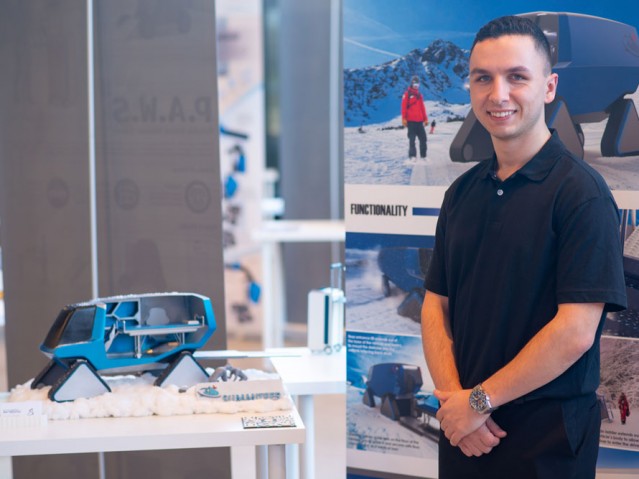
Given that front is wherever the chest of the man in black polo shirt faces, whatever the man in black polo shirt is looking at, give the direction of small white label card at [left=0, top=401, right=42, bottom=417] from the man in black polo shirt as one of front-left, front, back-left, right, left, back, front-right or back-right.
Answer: front-right

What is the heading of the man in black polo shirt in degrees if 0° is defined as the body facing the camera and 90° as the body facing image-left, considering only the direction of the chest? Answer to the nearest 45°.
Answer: approximately 45°

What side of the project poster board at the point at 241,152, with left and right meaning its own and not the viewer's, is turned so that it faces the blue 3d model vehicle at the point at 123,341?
front

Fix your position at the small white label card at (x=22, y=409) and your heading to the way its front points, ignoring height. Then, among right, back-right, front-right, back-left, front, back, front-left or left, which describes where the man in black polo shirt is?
front-left

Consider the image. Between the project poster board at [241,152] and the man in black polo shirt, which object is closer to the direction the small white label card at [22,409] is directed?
the man in black polo shirt

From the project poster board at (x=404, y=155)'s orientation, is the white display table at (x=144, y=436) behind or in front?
in front

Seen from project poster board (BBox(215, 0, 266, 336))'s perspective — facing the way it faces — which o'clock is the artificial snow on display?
The artificial snow on display is roughly at 12 o'clock from the project poster board.

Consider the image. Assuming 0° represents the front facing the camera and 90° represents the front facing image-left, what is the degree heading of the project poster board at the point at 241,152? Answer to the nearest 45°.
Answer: approximately 0°

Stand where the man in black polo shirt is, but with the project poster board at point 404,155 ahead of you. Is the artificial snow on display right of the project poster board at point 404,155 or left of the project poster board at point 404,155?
left

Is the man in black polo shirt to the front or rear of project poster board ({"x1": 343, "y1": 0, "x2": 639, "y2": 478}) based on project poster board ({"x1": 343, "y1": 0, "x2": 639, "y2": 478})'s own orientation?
to the front
